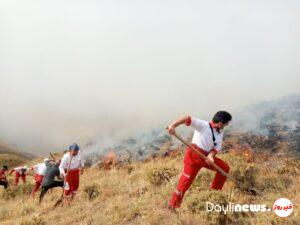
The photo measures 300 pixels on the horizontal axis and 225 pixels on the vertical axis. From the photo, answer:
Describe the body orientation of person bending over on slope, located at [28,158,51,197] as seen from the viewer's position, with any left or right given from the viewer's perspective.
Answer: facing to the right of the viewer

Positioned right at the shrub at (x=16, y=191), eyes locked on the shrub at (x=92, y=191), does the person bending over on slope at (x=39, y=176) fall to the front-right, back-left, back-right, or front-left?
front-left

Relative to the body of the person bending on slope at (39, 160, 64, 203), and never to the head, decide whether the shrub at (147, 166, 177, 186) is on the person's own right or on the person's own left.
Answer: on the person's own right

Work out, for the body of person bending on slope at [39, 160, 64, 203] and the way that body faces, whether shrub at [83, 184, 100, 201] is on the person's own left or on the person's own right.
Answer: on the person's own right

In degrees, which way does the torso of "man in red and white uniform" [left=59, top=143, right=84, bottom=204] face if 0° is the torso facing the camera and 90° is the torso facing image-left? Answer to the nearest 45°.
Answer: approximately 0°

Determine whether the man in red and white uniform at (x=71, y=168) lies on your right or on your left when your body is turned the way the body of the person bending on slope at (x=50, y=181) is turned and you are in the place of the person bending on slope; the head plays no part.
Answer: on your right

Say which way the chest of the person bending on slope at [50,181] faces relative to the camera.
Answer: to the viewer's right

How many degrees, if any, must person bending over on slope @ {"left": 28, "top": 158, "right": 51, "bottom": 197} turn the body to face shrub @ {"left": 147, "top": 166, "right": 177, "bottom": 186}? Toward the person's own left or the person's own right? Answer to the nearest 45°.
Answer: approximately 45° to the person's own right
